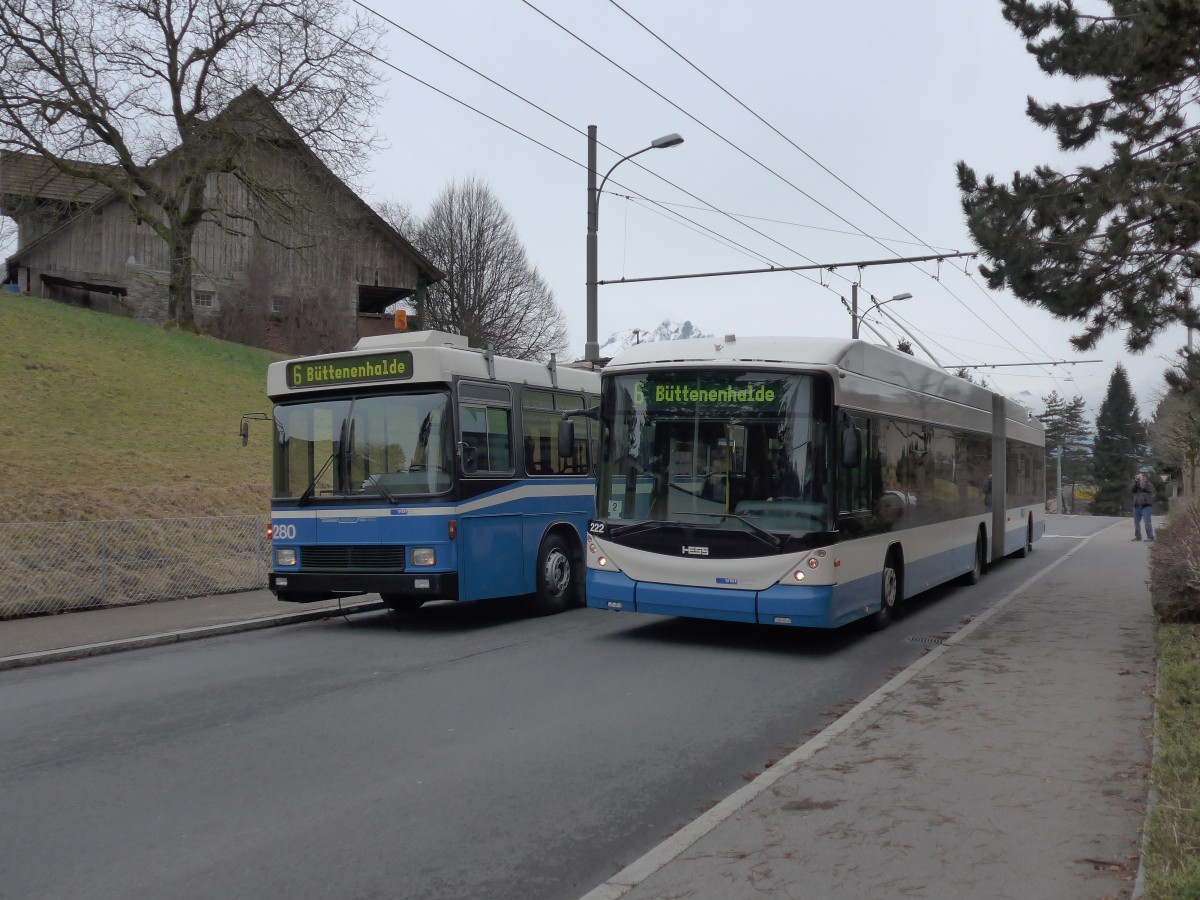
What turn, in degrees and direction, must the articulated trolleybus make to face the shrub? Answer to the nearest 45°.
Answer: approximately 45° to its left

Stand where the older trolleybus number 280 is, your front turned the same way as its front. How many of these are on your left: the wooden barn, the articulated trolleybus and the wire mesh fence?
1

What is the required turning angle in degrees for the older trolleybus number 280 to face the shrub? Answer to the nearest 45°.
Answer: approximately 135° to its left

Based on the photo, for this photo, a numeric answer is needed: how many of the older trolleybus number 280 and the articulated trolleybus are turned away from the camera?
0

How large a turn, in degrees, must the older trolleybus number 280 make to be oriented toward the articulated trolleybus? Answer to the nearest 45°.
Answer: approximately 90° to its left

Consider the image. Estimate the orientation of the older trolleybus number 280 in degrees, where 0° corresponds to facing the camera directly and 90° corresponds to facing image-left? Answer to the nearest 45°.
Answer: approximately 45°

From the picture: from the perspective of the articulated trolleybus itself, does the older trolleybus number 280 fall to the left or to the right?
on its right

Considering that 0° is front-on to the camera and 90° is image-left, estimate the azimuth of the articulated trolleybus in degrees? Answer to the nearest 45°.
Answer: approximately 45°

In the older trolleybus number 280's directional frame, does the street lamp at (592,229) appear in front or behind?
behind

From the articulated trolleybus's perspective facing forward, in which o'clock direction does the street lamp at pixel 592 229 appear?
The street lamp is roughly at 4 o'clock from the articulated trolleybus.

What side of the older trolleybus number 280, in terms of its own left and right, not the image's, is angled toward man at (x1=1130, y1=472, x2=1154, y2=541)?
back
